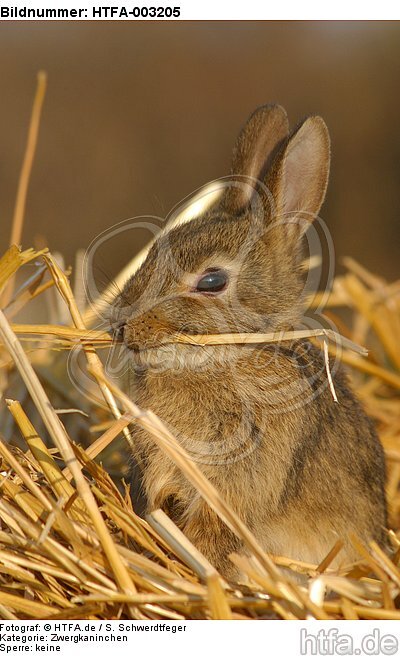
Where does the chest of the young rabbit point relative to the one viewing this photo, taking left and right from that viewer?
facing to the left of the viewer
